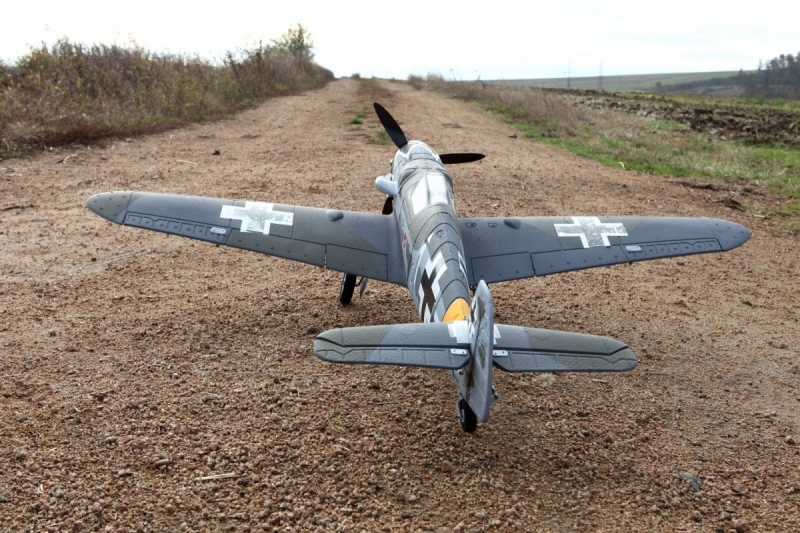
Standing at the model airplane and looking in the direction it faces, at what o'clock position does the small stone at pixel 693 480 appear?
The small stone is roughly at 5 o'clock from the model airplane.

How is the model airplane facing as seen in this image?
away from the camera

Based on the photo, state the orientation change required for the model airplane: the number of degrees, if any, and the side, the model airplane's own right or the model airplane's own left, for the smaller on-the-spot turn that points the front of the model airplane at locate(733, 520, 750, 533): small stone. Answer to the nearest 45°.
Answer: approximately 135° to the model airplane's own right
